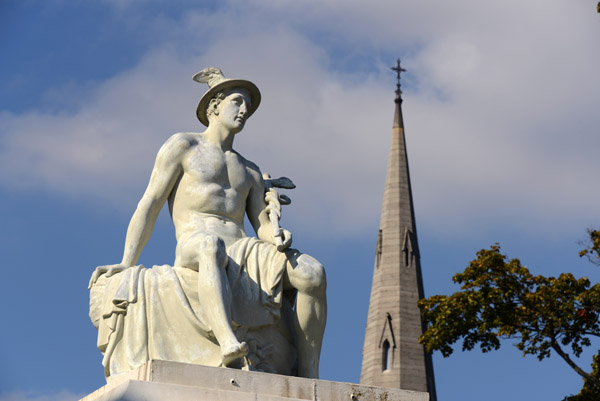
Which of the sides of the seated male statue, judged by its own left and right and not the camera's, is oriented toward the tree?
left

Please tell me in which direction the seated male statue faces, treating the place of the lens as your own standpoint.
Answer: facing the viewer and to the right of the viewer
